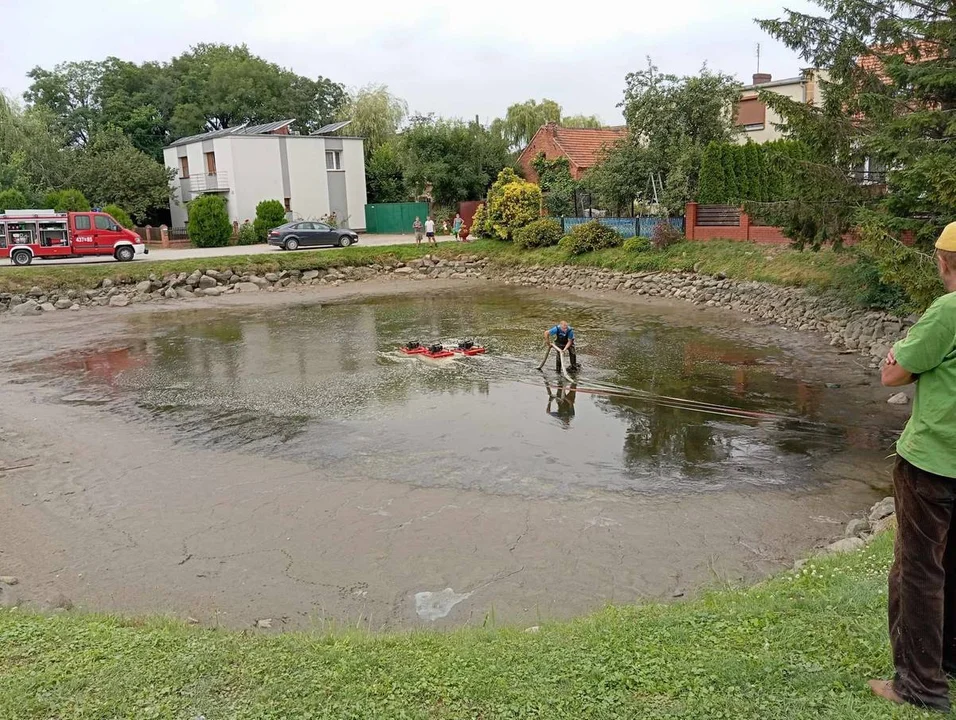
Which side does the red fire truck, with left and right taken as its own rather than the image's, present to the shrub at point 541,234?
front

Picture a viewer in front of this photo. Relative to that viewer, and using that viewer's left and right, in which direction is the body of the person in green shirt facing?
facing away from the viewer and to the left of the viewer

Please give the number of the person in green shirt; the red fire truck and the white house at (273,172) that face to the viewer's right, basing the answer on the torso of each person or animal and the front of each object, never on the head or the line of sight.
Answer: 1

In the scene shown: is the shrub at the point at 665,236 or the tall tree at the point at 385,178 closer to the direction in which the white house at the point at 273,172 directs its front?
the shrub

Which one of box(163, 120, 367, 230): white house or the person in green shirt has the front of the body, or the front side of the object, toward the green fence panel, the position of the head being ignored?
the person in green shirt

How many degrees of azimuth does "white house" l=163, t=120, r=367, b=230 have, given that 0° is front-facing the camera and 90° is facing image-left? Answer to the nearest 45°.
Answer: approximately 45°

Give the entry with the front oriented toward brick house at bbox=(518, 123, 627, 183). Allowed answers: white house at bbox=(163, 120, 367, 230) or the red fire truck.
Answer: the red fire truck

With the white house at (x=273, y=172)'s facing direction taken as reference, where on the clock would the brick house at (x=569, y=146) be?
The brick house is roughly at 8 o'clock from the white house.

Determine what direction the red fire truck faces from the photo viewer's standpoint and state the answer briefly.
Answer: facing to the right of the viewer

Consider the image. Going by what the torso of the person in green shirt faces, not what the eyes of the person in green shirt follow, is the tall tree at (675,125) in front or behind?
in front

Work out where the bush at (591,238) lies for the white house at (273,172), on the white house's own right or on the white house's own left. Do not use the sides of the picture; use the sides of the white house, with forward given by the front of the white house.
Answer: on the white house's own left

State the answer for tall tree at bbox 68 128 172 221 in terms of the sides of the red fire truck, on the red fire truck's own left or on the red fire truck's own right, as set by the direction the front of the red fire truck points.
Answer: on the red fire truck's own left

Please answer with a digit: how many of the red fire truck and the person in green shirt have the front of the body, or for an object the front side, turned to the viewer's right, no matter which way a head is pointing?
1

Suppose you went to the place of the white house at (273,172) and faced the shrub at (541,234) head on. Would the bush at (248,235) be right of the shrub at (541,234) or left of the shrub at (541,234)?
right

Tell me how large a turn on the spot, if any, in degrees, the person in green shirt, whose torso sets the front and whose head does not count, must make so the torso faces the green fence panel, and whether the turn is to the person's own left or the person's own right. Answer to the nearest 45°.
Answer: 0° — they already face it

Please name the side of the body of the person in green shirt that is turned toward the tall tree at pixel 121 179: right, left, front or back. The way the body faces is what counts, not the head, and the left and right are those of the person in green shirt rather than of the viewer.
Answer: front

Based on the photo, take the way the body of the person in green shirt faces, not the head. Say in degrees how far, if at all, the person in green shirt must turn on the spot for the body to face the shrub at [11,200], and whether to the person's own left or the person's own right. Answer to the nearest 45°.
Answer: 0° — they already face it
